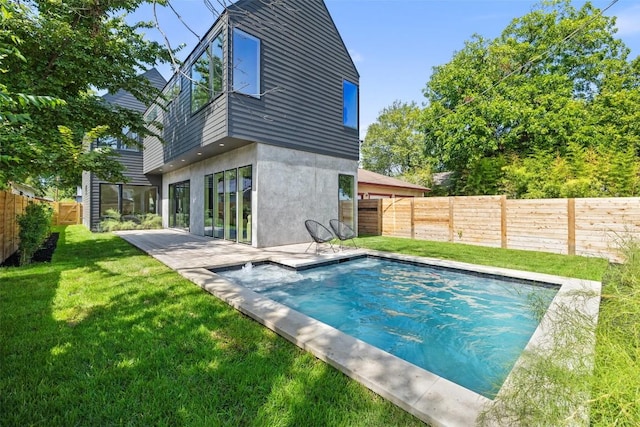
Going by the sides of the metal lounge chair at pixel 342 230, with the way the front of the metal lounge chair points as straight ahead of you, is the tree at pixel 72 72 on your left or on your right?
on your right

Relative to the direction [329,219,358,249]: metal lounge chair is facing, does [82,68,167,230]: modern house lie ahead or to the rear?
to the rear

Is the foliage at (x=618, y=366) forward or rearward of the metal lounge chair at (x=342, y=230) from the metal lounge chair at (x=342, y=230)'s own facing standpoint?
forward

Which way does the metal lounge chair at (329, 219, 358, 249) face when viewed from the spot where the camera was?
facing the viewer and to the right of the viewer

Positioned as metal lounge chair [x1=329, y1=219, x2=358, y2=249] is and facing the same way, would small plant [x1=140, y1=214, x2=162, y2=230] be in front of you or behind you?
behind

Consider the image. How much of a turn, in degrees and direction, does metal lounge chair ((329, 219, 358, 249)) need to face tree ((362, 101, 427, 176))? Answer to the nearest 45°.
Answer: approximately 135° to its left

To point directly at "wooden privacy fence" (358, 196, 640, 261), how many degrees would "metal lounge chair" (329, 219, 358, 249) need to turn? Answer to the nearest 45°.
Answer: approximately 45° to its left

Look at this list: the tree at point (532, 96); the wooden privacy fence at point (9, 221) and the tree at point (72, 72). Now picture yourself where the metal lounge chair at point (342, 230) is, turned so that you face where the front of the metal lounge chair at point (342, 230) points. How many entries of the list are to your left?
1

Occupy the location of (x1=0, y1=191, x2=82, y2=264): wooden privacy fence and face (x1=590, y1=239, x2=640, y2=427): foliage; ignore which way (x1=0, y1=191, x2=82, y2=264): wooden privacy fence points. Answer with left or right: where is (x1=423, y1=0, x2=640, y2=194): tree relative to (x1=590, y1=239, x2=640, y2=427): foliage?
left

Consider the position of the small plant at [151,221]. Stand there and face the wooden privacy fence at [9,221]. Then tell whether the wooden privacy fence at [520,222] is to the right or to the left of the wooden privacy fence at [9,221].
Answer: left
